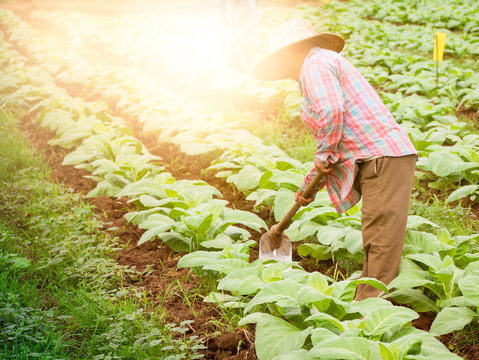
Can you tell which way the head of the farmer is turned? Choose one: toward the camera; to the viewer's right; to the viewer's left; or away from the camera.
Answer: to the viewer's left

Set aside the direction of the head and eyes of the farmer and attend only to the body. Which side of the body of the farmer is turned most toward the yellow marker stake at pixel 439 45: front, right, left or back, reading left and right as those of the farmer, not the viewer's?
right

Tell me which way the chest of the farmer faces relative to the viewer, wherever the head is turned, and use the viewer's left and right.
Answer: facing to the left of the viewer
